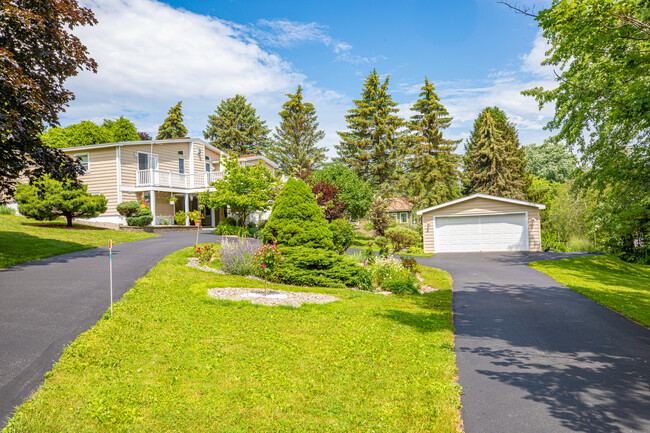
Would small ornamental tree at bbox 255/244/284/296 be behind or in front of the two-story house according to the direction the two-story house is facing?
in front

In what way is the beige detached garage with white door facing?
toward the camera

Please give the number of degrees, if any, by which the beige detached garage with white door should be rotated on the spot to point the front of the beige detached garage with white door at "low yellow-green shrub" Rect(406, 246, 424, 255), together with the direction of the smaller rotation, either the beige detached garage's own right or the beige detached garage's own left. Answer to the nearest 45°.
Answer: approximately 90° to the beige detached garage's own right

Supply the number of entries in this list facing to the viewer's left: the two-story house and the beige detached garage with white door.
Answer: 0

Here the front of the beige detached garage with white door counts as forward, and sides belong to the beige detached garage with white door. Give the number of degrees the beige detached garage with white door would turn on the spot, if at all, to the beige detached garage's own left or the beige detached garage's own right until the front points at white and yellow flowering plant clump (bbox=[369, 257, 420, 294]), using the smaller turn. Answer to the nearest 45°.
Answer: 0° — it already faces it

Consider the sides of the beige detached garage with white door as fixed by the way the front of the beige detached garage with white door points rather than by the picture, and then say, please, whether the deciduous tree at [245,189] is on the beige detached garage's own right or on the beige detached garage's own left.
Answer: on the beige detached garage's own right

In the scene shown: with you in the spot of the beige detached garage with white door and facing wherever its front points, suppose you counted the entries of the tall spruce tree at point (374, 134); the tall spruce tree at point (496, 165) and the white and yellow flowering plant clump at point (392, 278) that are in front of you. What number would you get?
1

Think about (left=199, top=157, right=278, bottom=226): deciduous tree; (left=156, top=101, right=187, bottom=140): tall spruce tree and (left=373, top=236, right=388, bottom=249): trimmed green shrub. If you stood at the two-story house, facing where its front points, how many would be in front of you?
2

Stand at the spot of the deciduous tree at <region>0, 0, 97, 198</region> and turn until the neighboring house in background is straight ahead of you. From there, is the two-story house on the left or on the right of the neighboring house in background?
left

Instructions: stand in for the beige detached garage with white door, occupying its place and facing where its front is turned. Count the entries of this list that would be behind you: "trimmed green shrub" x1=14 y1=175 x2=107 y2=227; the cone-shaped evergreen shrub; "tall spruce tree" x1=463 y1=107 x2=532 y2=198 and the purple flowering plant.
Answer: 1
